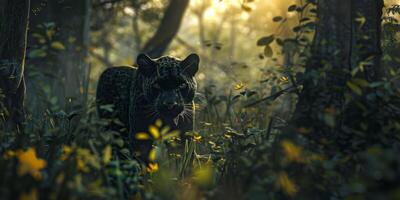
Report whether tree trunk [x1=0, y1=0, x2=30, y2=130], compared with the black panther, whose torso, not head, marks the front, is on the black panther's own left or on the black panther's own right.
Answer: on the black panther's own right

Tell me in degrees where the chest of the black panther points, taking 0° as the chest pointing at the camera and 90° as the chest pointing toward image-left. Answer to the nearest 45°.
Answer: approximately 315°

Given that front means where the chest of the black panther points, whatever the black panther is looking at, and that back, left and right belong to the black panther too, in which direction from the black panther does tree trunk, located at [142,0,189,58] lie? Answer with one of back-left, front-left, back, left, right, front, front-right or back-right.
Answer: back-left

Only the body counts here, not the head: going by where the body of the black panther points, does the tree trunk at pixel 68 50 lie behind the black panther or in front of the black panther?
behind
